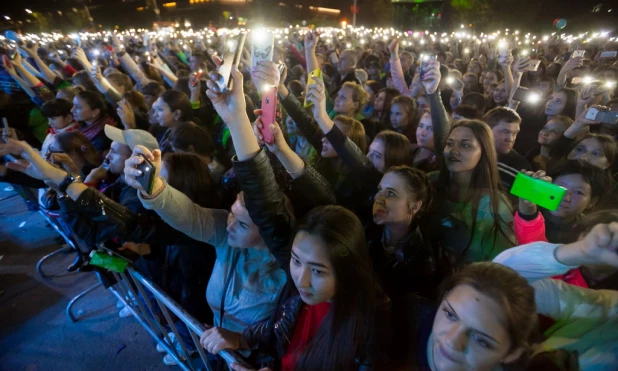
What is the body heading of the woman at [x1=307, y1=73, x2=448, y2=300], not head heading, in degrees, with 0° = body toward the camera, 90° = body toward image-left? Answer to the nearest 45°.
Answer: approximately 45°

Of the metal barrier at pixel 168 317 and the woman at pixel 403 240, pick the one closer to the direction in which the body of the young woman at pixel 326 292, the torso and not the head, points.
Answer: the metal barrier

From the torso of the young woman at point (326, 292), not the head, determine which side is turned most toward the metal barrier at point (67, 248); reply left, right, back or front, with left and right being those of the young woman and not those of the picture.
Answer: right

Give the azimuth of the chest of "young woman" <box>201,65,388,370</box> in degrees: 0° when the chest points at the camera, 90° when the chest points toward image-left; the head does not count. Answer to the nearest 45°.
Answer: approximately 45°

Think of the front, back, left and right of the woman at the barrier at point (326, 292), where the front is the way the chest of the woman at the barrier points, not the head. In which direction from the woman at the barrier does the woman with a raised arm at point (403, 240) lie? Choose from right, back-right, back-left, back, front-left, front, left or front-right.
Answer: back
